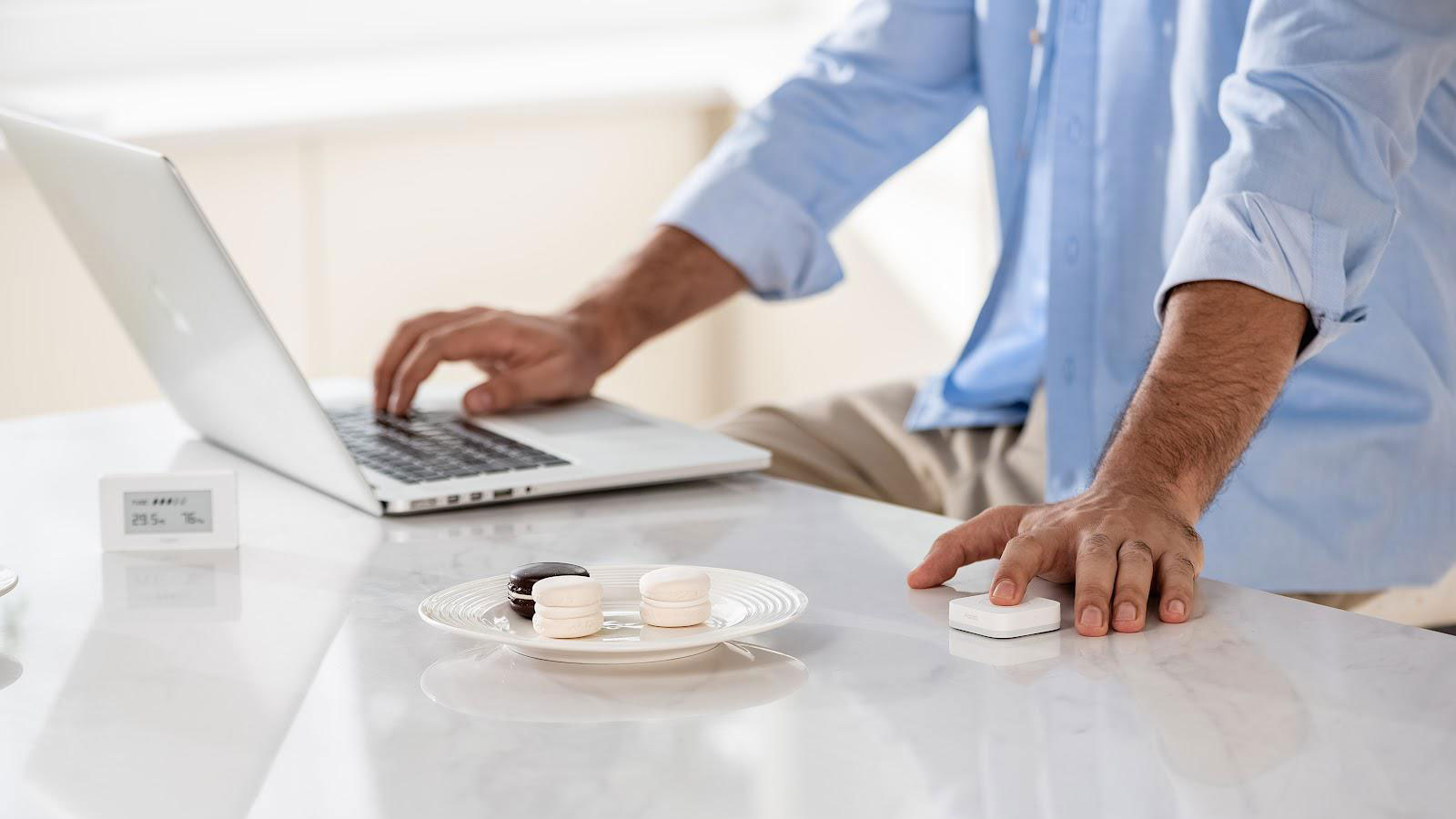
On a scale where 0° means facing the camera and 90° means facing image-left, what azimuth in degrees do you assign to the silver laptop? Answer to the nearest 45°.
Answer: approximately 225°
